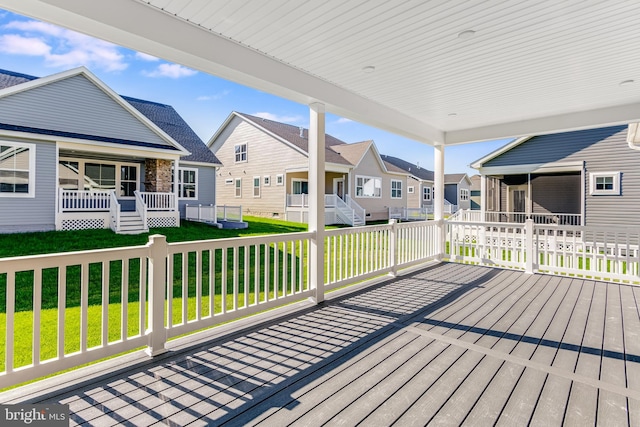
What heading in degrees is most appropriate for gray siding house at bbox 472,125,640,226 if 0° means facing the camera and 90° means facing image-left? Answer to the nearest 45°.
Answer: approximately 45°

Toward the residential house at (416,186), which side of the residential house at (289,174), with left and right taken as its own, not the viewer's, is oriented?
left

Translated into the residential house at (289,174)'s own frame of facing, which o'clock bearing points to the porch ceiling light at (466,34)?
The porch ceiling light is roughly at 1 o'clock from the residential house.

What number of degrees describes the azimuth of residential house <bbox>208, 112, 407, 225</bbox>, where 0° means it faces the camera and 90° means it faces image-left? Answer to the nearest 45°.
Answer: approximately 315°
